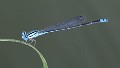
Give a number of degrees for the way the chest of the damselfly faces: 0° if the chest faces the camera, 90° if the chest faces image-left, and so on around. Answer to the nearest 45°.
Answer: approximately 90°
